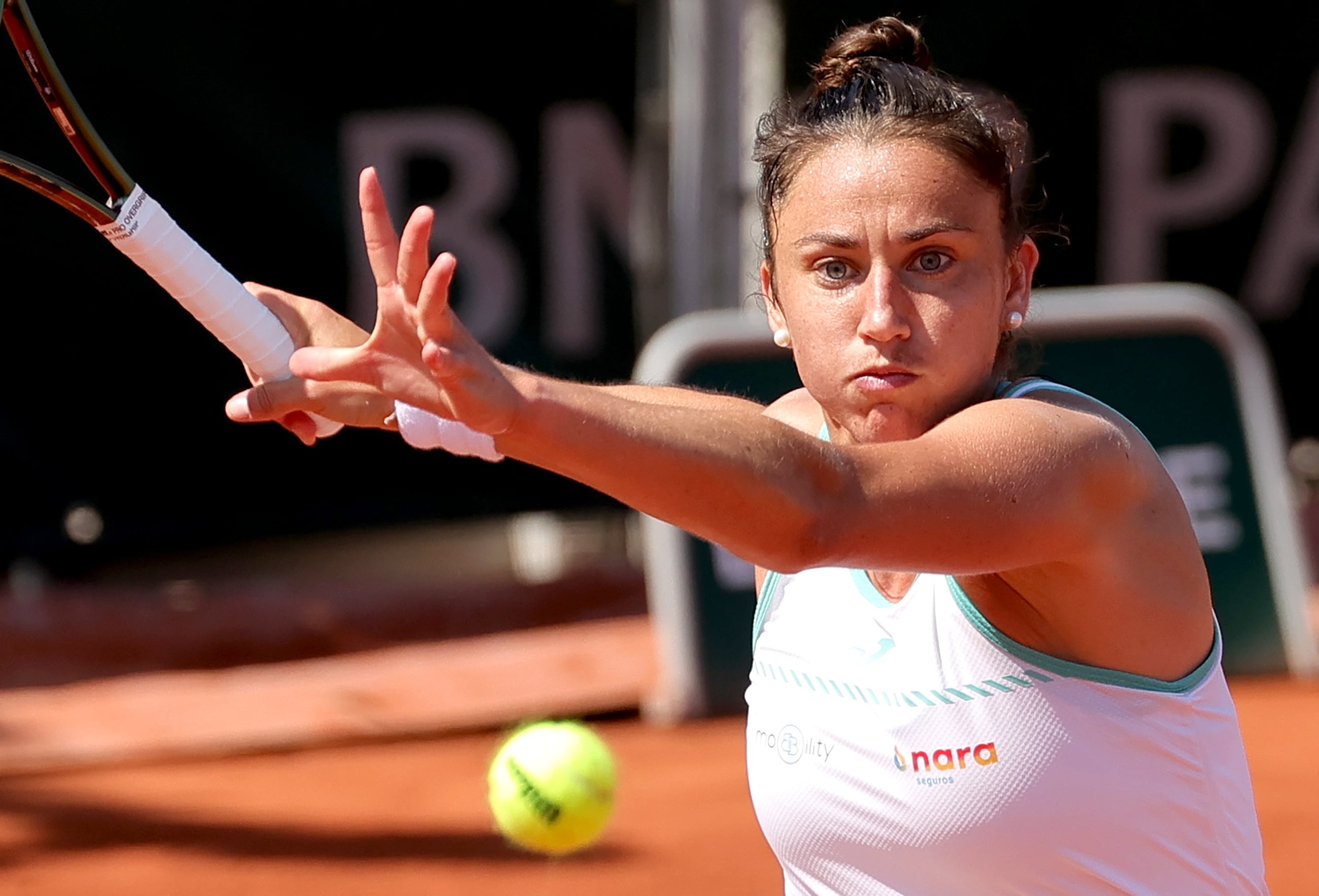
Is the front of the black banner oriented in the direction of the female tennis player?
yes

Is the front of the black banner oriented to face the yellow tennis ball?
yes

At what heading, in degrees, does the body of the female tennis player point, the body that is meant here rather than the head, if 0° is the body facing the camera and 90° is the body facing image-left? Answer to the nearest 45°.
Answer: approximately 45°

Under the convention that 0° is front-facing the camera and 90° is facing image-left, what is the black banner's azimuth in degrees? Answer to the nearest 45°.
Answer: approximately 0°
